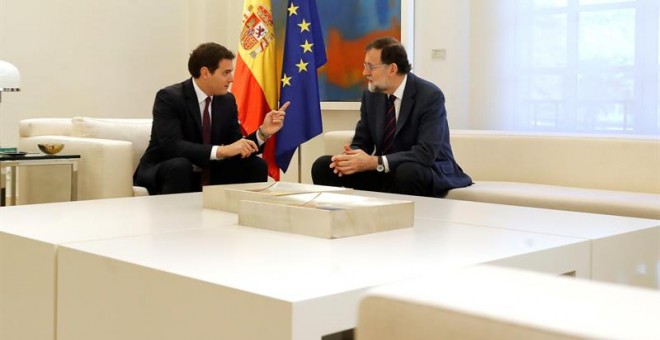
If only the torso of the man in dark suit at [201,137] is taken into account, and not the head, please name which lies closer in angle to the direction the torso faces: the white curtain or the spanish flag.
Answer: the white curtain

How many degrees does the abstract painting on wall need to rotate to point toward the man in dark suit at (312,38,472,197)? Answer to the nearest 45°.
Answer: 0° — it already faces them

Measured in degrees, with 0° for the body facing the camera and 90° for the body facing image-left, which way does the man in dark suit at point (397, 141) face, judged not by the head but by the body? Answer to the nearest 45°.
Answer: approximately 45°

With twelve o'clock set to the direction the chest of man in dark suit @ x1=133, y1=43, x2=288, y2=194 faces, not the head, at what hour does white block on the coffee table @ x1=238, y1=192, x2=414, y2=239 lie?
The white block on the coffee table is roughly at 1 o'clock from the man in dark suit.

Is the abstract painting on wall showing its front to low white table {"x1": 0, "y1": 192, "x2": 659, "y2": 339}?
yes

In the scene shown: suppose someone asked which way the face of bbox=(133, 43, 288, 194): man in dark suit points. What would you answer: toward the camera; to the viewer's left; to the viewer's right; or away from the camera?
to the viewer's right
